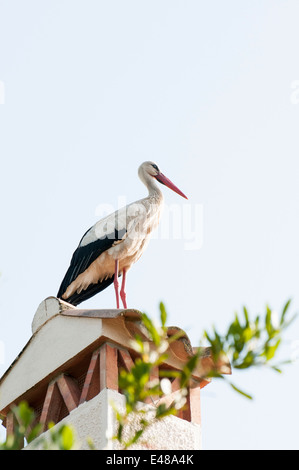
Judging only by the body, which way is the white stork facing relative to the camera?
to the viewer's right
